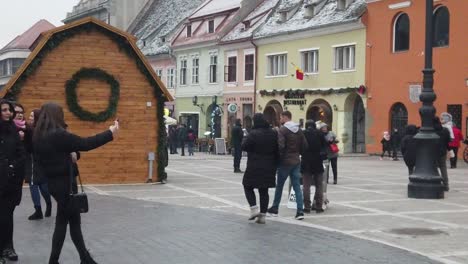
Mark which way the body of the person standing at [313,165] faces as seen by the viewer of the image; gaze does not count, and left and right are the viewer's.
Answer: facing away from the viewer

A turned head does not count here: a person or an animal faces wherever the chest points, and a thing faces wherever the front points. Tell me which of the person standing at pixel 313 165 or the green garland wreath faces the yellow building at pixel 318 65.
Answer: the person standing

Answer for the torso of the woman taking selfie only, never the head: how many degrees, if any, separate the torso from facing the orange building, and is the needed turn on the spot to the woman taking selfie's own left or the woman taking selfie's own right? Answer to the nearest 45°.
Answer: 0° — they already face it

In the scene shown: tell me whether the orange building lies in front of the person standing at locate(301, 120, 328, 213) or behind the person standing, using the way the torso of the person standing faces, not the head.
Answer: in front

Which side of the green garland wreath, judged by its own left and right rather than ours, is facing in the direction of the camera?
front

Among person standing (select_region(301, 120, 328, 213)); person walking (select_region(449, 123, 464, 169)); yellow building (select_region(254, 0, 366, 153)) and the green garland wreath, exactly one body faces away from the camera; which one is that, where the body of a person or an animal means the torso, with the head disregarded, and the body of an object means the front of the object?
person standing (select_region(301, 120, 328, 213))

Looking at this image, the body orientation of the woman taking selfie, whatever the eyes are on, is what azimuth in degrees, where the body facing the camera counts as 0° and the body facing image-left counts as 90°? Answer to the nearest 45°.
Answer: approximately 225°

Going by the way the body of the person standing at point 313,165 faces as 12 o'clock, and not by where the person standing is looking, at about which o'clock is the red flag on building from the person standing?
The red flag on building is roughly at 12 o'clock from the person standing.
